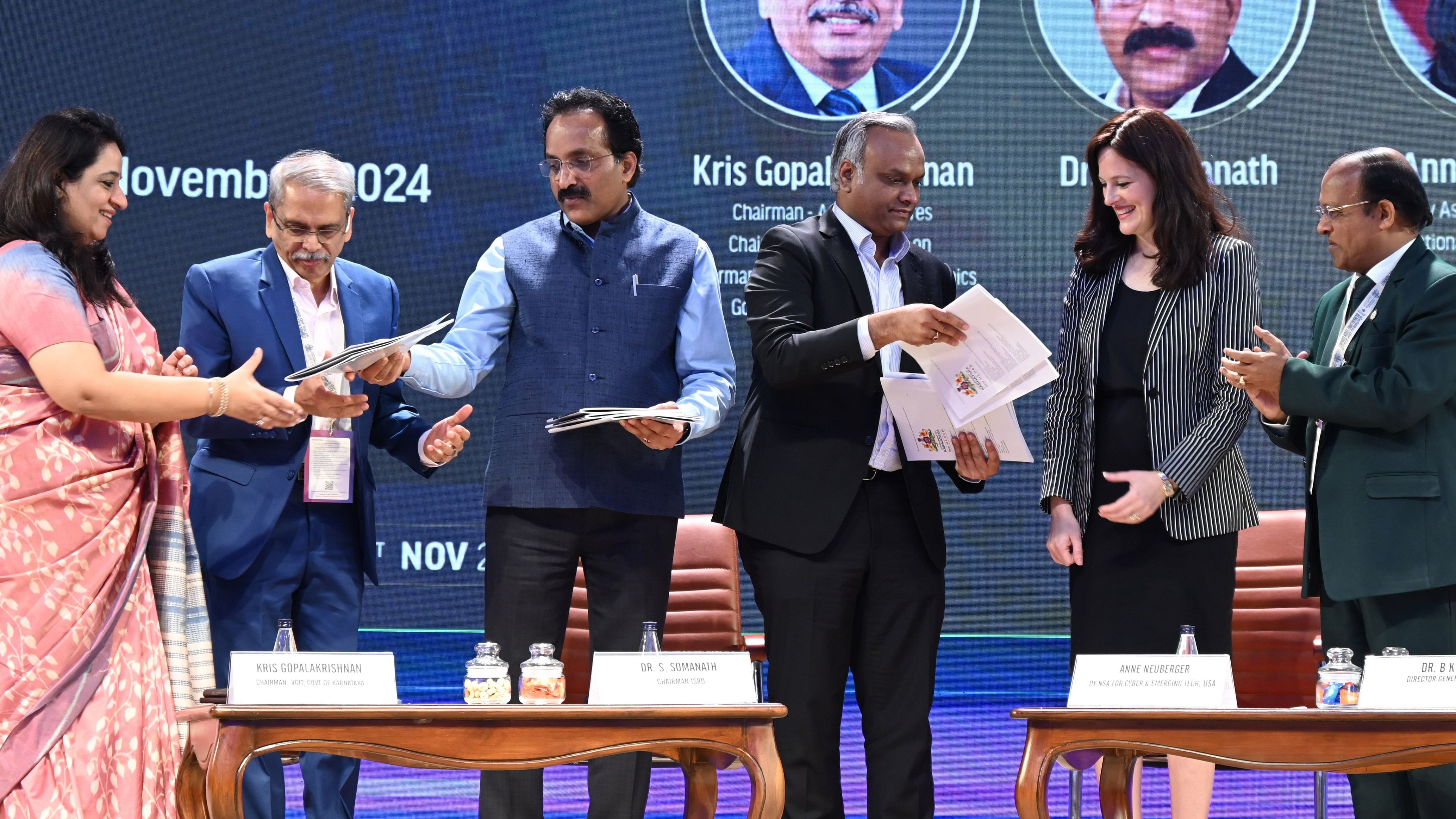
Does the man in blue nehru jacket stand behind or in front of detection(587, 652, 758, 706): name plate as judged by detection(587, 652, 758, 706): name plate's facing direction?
behind

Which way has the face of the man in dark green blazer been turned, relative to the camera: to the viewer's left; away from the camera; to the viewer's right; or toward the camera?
to the viewer's left

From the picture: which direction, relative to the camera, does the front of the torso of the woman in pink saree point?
to the viewer's right

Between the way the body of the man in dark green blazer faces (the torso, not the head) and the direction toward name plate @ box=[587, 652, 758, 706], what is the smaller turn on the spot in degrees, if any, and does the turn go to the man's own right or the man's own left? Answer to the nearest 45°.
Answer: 0° — they already face it

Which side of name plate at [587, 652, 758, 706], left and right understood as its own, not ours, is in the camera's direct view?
front

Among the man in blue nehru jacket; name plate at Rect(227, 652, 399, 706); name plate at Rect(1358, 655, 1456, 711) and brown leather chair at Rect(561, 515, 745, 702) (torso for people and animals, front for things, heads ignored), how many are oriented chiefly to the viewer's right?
0

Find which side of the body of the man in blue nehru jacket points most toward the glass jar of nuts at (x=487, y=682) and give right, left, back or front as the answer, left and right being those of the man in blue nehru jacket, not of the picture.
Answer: front

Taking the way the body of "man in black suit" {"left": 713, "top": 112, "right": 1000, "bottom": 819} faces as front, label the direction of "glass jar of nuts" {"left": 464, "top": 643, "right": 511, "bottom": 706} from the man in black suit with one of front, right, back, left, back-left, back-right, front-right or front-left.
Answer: right

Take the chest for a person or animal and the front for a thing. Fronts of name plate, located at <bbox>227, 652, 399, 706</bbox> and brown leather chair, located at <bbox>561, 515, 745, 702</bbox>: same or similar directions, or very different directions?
same or similar directions

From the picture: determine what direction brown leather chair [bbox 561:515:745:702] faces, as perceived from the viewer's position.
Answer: facing the viewer

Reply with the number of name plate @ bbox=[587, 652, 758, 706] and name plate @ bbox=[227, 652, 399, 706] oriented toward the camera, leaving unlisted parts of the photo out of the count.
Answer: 2

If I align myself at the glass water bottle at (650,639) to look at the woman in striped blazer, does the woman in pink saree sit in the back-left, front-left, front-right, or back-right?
back-left

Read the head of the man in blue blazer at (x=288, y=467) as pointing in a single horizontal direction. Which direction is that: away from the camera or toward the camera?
toward the camera

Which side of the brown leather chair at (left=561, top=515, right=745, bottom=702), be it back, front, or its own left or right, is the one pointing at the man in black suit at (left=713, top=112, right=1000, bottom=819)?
front

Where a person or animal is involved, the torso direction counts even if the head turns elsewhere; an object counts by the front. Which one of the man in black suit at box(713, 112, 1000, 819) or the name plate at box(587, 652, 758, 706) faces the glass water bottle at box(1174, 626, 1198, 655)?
the man in black suit
